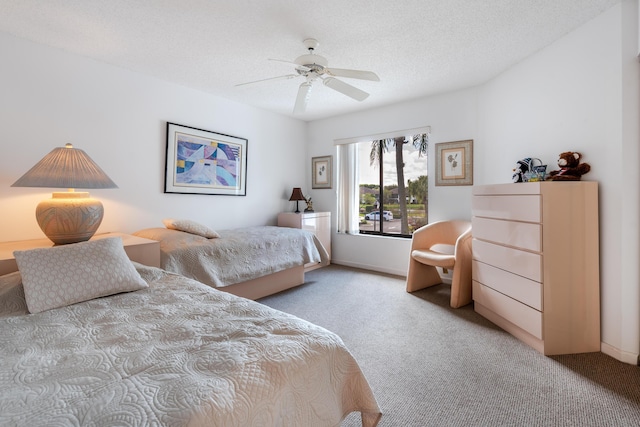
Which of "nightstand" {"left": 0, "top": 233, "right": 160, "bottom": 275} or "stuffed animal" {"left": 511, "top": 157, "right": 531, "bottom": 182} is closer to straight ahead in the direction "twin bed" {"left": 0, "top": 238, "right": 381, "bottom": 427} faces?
the stuffed animal

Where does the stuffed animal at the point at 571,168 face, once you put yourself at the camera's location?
facing the viewer and to the left of the viewer

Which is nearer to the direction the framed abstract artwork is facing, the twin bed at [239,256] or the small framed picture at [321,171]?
the twin bed

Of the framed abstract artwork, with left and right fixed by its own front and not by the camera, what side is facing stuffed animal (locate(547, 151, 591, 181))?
front

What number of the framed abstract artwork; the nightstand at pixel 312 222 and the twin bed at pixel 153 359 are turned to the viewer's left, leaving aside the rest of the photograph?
0

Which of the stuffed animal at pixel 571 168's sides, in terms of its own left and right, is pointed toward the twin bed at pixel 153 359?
front

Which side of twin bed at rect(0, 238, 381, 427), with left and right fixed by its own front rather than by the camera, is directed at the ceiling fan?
left

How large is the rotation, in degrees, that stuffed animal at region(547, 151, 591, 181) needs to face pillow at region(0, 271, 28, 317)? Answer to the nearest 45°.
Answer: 0° — it already faces it

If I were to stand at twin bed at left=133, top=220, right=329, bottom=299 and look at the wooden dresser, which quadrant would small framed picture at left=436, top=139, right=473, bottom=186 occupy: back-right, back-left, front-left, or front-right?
front-left

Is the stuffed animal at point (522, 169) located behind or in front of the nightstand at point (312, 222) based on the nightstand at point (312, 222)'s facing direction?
in front

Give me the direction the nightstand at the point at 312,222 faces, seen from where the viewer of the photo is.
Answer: facing the viewer and to the right of the viewer
